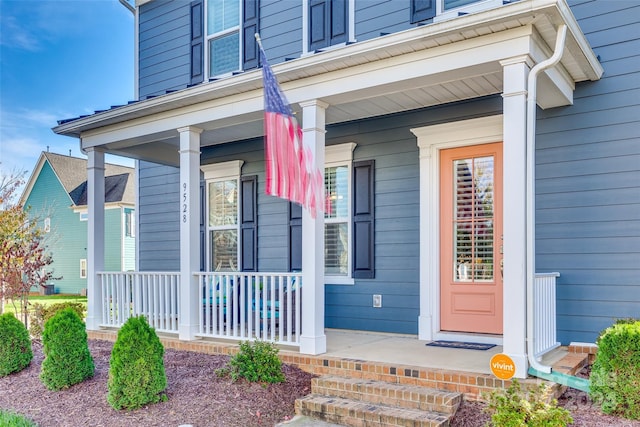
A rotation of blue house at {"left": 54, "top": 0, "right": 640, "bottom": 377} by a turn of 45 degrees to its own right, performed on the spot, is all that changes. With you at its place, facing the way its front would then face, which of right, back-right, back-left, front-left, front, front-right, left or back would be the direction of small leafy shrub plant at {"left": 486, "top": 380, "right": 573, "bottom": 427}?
left

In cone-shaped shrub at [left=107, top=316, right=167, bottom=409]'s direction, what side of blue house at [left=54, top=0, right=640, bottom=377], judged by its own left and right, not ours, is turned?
front

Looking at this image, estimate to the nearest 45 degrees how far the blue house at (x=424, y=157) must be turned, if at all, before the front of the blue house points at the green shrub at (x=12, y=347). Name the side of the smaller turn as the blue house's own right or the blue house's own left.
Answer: approximately 45° to the blue house's own right

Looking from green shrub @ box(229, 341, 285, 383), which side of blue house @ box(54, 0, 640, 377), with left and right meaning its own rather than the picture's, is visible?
front

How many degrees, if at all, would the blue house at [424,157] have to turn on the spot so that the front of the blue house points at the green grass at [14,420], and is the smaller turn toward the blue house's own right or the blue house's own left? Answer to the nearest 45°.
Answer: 0° — it already faces it
